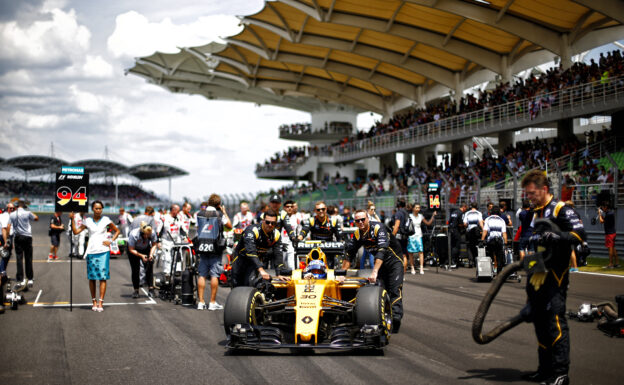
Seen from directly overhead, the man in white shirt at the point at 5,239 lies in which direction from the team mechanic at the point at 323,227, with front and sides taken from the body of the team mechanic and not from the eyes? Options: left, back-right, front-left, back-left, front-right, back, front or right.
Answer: right

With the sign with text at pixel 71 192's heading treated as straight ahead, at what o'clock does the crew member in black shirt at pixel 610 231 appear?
The crew member in black shirt is roughly at 9 o'clock from the sign with text.

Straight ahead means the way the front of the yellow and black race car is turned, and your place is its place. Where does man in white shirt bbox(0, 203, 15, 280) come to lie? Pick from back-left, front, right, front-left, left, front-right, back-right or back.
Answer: back-right

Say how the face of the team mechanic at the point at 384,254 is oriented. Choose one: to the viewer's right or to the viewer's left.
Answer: to the viewer's left

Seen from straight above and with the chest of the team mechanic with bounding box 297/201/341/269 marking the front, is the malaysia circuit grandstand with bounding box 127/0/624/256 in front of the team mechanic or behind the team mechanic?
behind

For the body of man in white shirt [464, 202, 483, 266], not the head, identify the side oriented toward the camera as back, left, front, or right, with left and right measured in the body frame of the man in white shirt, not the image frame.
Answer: back

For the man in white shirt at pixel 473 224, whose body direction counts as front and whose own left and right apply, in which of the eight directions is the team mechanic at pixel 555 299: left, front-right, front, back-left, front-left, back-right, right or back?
back

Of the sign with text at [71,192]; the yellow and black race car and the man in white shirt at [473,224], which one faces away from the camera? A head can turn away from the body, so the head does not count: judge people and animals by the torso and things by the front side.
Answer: the man in white shirt

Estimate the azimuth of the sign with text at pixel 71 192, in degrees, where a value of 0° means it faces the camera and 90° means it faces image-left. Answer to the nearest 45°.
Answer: approximately 0°
